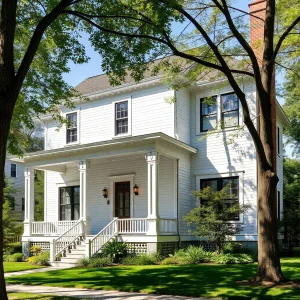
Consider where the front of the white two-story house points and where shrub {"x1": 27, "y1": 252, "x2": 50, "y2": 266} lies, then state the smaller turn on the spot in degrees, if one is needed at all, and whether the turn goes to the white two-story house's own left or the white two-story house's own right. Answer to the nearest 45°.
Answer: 0° — it already faces it

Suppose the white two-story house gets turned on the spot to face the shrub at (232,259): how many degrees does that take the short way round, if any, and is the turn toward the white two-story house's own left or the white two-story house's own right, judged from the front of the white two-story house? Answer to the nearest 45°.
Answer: approximately 90° to the white two-story house's own left

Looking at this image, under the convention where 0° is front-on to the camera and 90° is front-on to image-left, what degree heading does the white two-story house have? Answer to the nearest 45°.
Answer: approximately 45°

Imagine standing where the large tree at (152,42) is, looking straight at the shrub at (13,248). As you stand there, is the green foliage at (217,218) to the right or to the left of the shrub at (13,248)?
right

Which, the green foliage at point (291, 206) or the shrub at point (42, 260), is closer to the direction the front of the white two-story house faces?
the shrub

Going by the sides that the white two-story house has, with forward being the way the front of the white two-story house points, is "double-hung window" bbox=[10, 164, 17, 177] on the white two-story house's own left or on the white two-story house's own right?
on the white two-story house's own right

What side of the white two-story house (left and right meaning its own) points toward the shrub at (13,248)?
right
